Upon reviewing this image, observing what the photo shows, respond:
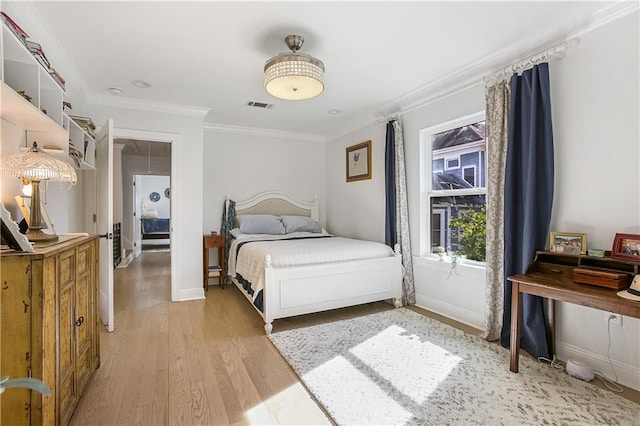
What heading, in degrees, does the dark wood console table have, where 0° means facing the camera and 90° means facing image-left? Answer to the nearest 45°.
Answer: approximately 45°

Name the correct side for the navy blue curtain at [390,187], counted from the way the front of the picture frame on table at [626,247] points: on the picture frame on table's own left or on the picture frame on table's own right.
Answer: on the picture frame on table's own right

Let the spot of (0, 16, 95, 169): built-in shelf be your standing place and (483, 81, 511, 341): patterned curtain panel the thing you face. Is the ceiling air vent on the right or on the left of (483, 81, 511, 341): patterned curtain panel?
left

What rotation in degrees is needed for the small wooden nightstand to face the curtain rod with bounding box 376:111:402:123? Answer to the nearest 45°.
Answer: approximately 45° to its left

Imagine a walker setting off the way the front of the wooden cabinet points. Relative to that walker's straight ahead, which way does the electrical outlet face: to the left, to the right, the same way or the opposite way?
the opposite way

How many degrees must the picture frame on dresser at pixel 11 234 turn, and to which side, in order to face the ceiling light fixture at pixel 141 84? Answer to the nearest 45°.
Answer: approximately 90° to its left

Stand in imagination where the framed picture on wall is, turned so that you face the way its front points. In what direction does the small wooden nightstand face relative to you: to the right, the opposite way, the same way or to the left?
to the left

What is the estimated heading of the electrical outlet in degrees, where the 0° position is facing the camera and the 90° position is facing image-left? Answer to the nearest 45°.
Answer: approximately 45°

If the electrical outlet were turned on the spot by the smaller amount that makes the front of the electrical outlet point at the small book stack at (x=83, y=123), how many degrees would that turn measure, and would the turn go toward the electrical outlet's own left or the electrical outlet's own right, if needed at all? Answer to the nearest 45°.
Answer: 0° — it already faces it

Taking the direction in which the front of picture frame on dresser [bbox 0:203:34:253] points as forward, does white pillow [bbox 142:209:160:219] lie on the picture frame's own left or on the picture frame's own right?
on the picture frame's own left
